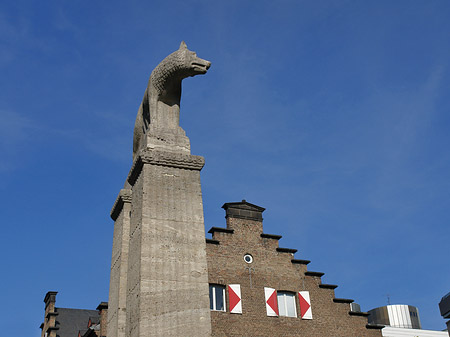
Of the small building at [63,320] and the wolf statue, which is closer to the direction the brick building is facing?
the wolf statue

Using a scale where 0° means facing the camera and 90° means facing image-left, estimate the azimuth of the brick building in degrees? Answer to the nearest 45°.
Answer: approximately 0°

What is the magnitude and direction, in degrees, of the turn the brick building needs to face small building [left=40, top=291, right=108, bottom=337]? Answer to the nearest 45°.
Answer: approximately 135° to its right
